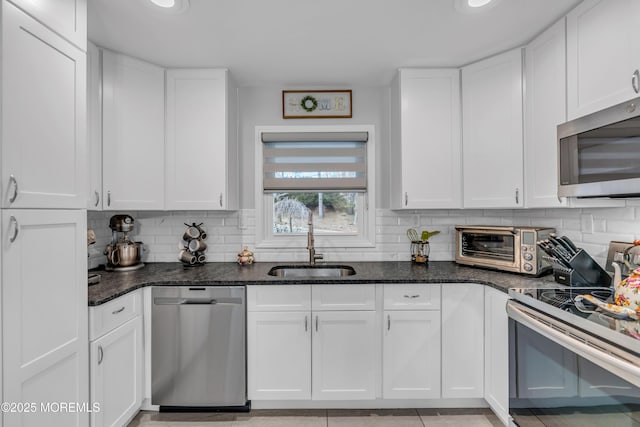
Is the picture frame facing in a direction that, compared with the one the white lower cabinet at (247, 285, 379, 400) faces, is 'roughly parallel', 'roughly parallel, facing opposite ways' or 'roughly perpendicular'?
roughly parallel

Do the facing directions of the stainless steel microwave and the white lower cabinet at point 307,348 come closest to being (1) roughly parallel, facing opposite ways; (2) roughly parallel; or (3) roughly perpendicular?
roughly perpendicular

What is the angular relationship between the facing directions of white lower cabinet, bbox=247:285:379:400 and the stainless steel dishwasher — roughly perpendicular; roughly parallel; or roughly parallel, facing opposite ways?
roughly parallel

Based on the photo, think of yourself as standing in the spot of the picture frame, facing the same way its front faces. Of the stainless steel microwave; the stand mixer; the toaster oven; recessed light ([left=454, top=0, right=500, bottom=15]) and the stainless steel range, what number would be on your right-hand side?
1

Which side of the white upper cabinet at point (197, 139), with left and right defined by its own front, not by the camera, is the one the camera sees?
front

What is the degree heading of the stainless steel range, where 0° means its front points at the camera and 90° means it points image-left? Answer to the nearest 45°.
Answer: approximately 45°

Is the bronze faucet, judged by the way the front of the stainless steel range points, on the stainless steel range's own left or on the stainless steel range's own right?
on the stainless steel range's own right

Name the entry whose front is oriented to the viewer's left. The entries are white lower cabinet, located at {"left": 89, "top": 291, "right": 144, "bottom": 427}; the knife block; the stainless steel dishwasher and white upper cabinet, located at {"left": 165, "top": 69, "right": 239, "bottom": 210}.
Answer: the knife block

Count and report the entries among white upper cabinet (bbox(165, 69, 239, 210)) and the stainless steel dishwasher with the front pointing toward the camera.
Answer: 2

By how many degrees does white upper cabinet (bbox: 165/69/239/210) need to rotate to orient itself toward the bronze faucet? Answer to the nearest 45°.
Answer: approximately 90° to its left

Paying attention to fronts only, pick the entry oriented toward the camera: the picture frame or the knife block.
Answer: the picture frame

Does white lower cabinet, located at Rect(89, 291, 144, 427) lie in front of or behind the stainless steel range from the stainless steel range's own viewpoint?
in front

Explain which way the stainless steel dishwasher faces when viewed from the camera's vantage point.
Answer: facing the viewer

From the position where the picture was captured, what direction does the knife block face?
facing to the left of the viewer

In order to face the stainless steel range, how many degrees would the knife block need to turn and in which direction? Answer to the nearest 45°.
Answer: approximately 90° to its left
